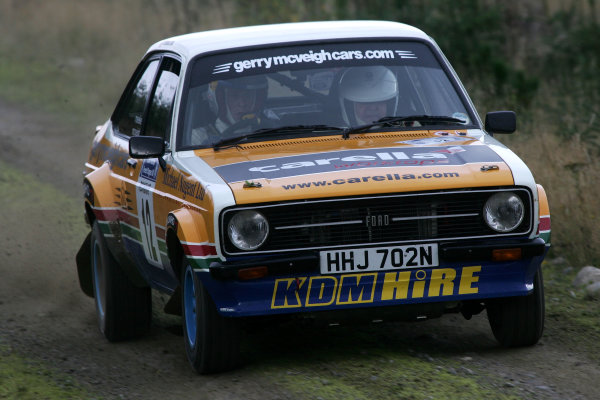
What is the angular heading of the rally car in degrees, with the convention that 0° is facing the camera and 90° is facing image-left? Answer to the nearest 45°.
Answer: approximately 0°
